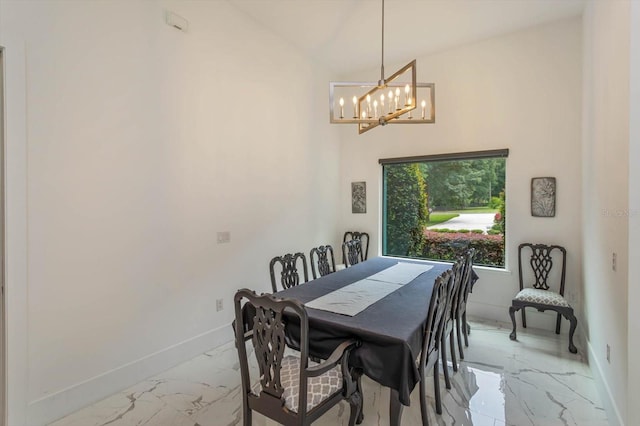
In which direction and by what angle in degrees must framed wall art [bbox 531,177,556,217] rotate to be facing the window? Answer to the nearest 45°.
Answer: approximately 90° to its right

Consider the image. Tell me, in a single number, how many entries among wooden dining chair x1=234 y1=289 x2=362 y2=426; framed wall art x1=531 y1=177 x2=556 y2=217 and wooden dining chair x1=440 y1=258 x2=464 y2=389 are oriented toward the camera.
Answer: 1

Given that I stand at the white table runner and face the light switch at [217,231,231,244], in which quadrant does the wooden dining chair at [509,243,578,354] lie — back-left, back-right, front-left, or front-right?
back-right

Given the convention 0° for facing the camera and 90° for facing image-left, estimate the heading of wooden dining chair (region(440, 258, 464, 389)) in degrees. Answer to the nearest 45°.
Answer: approximately 90°

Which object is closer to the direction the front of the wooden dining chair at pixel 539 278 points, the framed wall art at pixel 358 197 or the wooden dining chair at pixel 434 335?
the wooden dining chair

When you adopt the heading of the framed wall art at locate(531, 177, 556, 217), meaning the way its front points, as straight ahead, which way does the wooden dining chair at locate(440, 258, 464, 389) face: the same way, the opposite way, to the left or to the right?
to the right

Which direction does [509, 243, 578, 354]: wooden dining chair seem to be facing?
toward the camera

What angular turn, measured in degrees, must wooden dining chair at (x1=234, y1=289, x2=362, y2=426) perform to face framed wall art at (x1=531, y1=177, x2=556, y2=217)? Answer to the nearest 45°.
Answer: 0° — it already faces it

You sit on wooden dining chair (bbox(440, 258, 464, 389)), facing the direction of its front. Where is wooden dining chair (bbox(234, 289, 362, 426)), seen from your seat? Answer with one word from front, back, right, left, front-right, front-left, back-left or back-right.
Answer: front-left

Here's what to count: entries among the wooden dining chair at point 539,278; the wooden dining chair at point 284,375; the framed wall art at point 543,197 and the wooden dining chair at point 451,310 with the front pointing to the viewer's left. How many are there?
1

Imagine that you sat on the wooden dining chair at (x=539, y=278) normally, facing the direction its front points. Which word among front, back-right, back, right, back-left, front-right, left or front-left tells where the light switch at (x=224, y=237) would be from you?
front-right

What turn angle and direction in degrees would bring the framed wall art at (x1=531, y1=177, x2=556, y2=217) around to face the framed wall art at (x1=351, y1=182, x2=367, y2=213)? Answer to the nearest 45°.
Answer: approximately 90° to its right

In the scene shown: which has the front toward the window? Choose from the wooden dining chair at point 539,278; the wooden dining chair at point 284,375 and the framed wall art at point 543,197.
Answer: the wooden dining chair at point 284,375

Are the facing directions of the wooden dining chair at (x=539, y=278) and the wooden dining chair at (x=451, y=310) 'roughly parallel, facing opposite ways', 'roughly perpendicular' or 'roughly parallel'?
roughly perpendicular
